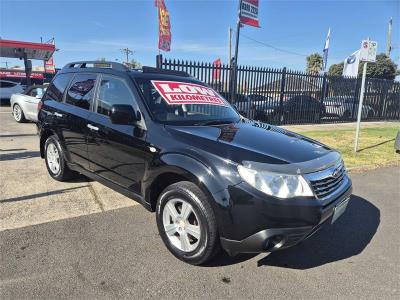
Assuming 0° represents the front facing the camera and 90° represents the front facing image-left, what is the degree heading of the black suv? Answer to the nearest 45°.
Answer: approximately 315°

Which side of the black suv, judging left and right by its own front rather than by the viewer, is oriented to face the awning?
back
